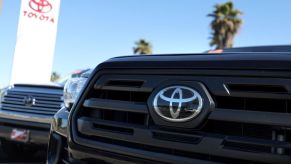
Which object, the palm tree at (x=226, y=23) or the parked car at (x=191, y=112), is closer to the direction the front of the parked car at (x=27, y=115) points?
the parked car

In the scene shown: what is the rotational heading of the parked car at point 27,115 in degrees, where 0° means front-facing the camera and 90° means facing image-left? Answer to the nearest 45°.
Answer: approximately 0°

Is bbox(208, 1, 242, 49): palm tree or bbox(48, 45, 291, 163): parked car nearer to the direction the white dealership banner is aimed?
the parked car

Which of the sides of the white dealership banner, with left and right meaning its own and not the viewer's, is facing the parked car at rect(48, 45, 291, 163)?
front

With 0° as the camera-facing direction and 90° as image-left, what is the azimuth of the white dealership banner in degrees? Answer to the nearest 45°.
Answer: approximately 0°
